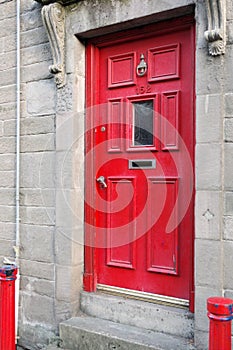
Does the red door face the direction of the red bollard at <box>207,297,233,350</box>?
no

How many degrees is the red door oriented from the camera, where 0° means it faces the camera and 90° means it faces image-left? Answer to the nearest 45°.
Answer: approximately 45°

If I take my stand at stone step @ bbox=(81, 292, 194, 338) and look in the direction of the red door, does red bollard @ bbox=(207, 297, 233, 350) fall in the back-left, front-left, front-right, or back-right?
back-right

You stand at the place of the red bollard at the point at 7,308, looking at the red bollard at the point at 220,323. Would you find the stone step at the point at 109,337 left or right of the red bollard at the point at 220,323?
left

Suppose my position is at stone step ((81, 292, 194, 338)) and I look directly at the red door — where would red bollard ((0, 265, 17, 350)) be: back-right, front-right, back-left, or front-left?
back-left
